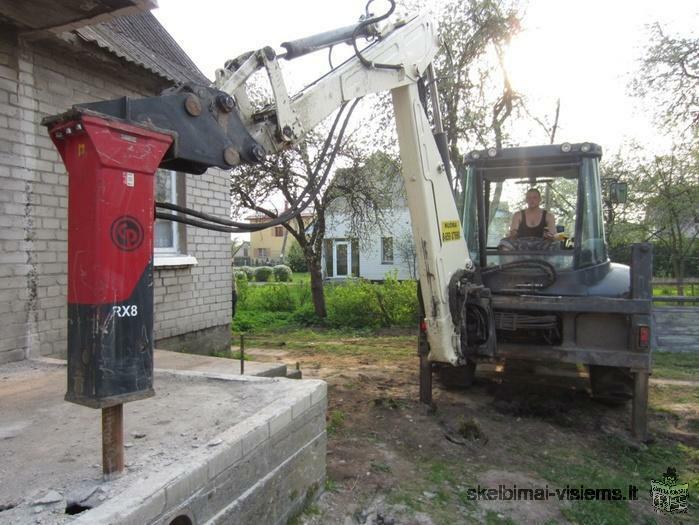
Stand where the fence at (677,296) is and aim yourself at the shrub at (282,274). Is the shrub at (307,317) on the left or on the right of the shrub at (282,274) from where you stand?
left

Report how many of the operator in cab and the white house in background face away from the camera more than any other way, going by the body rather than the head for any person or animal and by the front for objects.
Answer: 0

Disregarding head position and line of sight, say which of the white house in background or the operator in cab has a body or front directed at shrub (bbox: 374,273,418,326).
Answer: the white house in background

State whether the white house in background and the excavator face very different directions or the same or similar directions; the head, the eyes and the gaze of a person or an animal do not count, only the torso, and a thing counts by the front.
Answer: very different directions

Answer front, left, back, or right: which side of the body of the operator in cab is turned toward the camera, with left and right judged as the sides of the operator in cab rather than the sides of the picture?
front

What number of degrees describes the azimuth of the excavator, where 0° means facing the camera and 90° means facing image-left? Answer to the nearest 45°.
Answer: approximately 180°

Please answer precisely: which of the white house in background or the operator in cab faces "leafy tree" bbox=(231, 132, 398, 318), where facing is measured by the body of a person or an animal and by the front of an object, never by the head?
the white house in background

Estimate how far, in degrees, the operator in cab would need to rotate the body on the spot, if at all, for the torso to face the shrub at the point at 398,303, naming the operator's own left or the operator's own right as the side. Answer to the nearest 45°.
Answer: approximately 135° to the operator's own right

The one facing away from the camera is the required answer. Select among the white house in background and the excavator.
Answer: the excavator

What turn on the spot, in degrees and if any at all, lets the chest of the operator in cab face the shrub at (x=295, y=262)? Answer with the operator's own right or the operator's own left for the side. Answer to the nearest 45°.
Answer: approximately 135° to the operator's own right

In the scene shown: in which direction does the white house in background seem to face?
toward the camera

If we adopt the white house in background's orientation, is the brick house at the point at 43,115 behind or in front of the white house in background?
in front

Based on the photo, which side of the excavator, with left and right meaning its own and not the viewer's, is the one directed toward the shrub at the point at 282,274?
front
